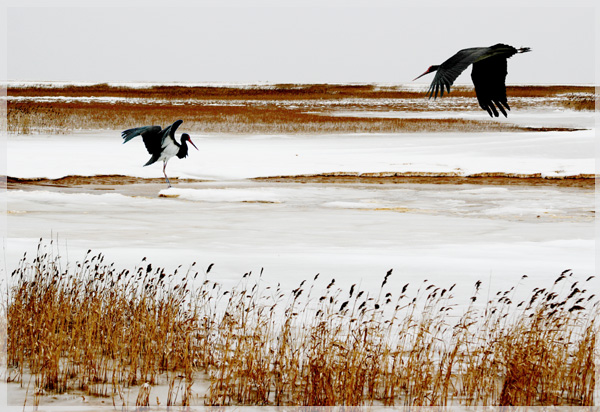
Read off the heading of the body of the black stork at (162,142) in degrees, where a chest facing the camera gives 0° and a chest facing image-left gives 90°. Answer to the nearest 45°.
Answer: approximately 270°
